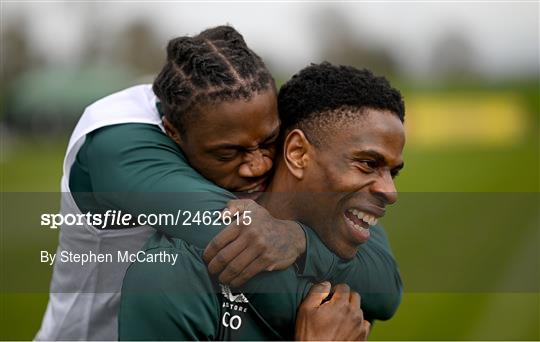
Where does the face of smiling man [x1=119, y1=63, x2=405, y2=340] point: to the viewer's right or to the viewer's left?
to the viewer's right

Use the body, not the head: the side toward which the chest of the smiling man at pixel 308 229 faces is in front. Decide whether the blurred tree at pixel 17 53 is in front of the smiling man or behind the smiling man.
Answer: behind

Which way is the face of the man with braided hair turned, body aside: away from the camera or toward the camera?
toward the camera

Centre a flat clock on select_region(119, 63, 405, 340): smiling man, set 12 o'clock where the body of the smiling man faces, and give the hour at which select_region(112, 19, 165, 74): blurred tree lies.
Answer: The blurred tree is roughly at 7 o'clock from the smiling man.
